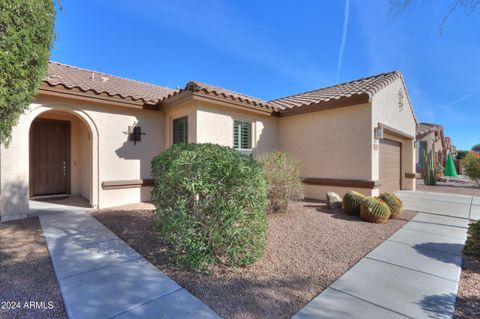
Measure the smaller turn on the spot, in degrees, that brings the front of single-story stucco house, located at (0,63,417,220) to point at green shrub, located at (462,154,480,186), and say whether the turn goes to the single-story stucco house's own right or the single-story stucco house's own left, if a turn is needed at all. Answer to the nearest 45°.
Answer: approximately 45° to the single-story stucco house's own left

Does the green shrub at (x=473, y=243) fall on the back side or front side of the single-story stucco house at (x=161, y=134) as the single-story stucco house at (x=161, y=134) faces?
on the front side

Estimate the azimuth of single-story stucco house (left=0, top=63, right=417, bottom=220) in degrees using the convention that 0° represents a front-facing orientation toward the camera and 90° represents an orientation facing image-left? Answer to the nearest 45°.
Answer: approximately 315°

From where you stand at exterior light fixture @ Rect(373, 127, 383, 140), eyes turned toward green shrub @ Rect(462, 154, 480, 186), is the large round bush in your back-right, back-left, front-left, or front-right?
back-right

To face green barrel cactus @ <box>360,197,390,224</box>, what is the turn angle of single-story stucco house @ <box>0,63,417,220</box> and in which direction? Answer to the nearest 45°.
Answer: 0° — it already faces it

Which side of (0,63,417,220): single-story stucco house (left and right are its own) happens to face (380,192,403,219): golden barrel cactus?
front

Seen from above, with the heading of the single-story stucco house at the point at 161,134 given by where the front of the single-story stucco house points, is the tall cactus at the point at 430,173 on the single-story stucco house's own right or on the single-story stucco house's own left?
on the single-story stucco house's own left

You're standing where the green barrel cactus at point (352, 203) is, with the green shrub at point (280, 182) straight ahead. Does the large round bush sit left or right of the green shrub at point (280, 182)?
left
